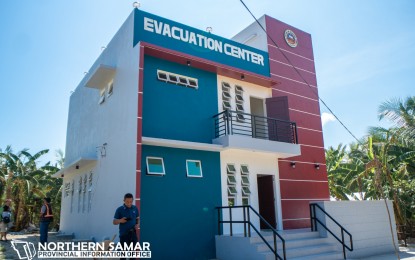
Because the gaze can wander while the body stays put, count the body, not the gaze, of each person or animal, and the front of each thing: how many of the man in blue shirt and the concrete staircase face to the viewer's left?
0

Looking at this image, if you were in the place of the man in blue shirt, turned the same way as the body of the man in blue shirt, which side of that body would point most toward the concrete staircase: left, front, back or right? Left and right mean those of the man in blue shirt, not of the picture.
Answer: left

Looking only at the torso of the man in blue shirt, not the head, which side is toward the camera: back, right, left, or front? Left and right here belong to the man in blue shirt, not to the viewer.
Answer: front

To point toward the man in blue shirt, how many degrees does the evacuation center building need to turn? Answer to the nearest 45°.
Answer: approximately 45° to its right

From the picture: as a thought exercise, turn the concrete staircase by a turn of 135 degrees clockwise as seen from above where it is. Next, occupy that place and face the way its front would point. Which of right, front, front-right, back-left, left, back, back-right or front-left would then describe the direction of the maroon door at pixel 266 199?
right

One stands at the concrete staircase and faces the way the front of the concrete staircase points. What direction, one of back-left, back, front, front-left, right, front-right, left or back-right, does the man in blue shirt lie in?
right

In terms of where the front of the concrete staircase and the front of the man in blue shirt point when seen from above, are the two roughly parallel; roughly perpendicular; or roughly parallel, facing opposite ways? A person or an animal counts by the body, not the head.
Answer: roughly parallel

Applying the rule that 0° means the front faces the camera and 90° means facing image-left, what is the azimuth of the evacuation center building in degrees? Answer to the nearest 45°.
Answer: approximately 315°

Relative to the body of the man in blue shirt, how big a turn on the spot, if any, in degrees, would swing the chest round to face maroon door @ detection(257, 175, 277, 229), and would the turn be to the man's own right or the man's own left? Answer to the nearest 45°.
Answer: approximately 135° to the man's own left
